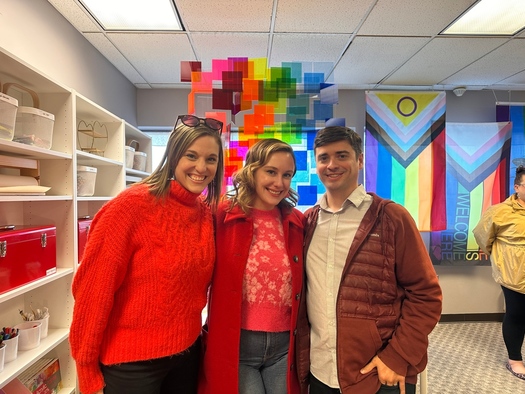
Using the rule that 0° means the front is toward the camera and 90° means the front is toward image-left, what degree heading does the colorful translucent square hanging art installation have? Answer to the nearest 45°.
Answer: approximately 0°

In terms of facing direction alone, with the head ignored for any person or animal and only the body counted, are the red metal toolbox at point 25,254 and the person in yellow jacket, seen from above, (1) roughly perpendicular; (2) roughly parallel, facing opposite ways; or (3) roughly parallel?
roughly perpendicular

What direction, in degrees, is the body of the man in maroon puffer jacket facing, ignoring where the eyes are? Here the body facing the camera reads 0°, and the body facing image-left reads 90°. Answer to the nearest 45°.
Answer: approximately 45°

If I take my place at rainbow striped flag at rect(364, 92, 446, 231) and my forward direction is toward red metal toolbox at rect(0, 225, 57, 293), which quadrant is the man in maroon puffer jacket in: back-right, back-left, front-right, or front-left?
front-left

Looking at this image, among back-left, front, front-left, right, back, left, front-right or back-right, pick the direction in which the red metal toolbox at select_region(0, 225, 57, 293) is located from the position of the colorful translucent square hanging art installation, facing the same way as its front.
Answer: right

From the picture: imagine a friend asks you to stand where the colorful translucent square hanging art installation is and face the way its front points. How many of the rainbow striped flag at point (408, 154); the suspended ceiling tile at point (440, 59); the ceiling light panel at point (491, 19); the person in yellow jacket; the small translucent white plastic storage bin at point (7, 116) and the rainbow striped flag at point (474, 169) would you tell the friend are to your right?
1

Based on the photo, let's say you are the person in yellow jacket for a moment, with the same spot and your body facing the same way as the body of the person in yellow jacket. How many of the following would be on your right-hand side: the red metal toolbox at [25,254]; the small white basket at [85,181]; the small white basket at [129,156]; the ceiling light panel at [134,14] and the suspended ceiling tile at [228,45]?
5

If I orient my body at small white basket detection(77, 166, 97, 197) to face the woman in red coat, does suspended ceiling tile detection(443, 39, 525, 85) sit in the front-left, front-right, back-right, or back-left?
front-left

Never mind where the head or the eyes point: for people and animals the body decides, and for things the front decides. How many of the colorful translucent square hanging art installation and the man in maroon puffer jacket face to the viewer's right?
0
